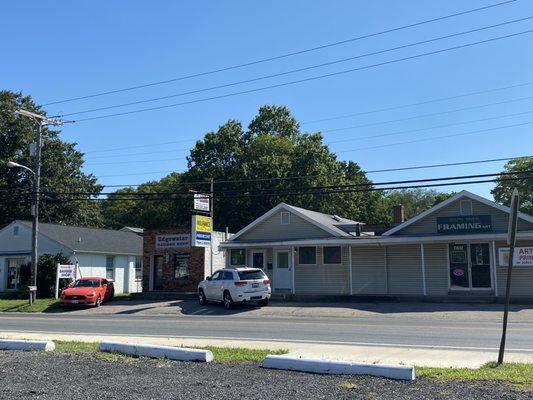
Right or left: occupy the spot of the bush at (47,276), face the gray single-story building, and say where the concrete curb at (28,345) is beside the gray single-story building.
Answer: right

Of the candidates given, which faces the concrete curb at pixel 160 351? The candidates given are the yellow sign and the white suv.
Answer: the yellow sign

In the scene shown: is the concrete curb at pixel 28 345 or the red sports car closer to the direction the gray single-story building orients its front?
the concrete curb

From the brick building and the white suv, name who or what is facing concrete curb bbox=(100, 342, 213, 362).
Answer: the brick building

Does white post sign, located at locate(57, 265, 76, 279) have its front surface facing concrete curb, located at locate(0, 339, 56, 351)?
yes

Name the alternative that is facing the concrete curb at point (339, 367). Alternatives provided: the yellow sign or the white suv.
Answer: the yellow sign

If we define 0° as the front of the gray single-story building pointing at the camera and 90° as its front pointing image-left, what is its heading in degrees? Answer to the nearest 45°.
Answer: approximately 0°

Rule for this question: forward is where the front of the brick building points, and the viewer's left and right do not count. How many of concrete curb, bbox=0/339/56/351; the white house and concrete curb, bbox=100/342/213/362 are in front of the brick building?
2
